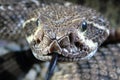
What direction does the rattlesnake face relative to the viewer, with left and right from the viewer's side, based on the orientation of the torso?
facing the viewer
